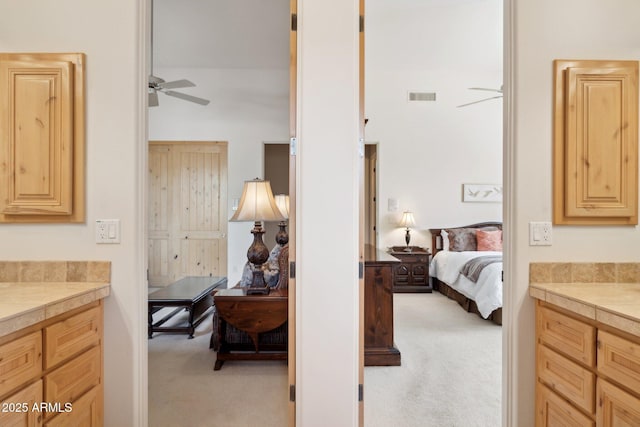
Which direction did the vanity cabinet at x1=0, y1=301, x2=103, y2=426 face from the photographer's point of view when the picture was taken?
facing the viewer and to the right of the viewer

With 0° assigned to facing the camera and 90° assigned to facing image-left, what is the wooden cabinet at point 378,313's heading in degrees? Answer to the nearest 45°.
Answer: approximately 270°

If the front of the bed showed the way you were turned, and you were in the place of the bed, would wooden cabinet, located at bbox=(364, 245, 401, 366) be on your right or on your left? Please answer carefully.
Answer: on your right

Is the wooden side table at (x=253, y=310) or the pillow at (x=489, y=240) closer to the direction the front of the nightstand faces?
the wooden side table

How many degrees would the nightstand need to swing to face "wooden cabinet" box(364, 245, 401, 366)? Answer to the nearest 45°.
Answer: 0° — it already faces it

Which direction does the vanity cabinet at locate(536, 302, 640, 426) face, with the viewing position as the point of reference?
facing the viewer and to the left of the viewer

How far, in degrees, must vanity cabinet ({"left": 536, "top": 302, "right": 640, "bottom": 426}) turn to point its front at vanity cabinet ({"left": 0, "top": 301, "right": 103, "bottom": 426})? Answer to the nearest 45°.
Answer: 0° — it already faces it

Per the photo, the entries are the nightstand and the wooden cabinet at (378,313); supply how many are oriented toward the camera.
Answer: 1

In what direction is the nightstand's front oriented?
toward the camera

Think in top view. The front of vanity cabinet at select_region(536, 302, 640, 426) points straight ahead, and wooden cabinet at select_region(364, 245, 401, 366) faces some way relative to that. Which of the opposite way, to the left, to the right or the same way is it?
the opposite way
